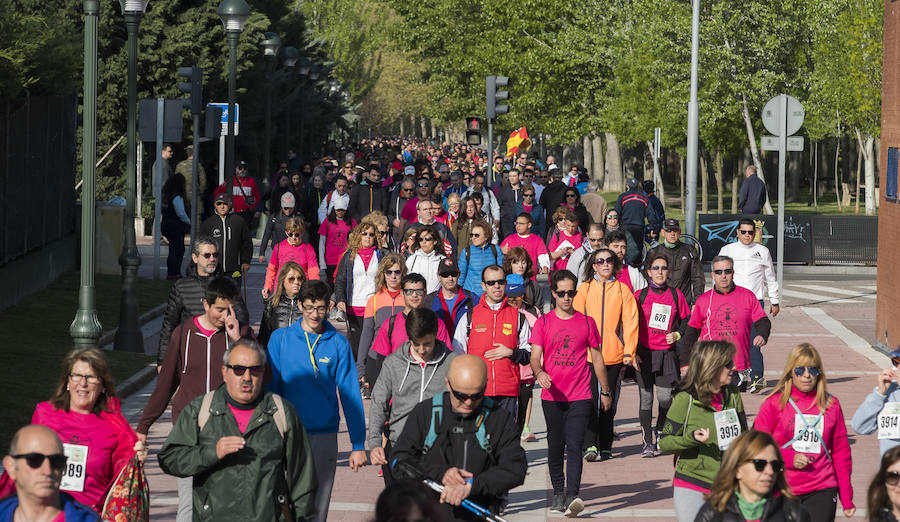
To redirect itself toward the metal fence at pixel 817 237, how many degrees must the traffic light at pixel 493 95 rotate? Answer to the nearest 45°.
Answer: approximately 45° to its left

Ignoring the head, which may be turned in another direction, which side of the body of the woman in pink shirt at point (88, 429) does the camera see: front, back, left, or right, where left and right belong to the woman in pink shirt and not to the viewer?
front

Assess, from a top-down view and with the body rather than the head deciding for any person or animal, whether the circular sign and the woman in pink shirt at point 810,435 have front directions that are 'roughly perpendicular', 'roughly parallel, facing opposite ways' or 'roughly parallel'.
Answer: roughly parallel, facing opposite ways

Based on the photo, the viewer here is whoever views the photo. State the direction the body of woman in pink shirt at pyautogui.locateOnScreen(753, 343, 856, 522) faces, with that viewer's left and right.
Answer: facing the viewer

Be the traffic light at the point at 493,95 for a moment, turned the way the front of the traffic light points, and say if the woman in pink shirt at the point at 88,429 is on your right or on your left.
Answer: on your right

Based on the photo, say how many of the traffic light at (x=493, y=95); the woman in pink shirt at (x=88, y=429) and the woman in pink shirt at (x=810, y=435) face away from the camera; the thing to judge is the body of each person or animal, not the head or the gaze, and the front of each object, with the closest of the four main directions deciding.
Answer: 0

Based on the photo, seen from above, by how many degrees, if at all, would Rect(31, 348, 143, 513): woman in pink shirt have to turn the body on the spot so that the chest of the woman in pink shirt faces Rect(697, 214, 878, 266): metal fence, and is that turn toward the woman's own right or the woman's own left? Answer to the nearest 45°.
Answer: approximately 135° to the woman's own left

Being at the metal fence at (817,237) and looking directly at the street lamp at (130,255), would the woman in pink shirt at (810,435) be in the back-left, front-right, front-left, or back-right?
front-left

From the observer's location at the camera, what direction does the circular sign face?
facing away from the viewer

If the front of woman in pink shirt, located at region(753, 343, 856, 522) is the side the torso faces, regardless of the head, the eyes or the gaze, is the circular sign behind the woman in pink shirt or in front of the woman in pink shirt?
behind

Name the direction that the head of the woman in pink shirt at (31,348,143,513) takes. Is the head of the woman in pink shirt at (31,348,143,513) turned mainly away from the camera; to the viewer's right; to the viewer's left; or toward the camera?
toward the camera

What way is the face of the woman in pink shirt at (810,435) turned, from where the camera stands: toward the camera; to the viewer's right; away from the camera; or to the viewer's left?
toward the camera

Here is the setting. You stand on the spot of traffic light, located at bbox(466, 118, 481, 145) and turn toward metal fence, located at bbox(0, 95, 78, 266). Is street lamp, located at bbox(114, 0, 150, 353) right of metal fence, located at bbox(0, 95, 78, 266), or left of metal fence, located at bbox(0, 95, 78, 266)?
left
